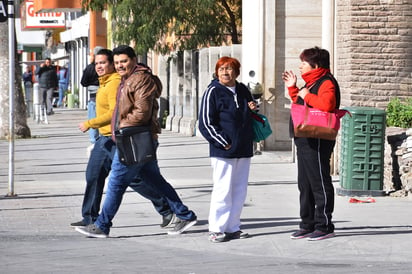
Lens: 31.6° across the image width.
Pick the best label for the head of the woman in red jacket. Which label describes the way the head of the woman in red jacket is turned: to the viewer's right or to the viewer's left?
to the viewer's left

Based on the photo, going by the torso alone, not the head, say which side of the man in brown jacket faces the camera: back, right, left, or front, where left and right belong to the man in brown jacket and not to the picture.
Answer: left

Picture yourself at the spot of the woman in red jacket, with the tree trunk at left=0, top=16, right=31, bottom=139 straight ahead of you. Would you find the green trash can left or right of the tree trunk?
right

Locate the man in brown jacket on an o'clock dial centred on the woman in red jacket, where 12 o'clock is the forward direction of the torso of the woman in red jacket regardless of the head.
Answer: The man in brown jacket is roughly at 12 o'clock from the woman in red jacket.

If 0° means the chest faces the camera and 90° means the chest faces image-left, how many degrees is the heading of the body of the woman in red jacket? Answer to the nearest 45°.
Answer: approximately 90°
